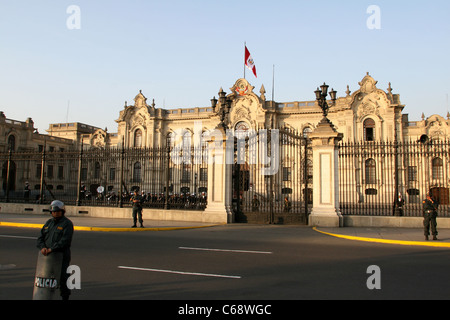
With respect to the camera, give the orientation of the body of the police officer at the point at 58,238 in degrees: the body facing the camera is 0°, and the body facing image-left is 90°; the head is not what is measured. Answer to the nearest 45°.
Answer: approximately 45°

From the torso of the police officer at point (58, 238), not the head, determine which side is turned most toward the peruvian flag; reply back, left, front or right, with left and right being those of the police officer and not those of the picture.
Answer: back

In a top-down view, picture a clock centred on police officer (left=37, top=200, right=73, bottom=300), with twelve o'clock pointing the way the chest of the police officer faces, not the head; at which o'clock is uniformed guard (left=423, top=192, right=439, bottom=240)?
The uniformed guard is roughly at 7 o'clock from the police officer.

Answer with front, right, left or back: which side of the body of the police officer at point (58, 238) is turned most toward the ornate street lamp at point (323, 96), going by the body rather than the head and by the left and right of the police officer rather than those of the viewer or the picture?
back

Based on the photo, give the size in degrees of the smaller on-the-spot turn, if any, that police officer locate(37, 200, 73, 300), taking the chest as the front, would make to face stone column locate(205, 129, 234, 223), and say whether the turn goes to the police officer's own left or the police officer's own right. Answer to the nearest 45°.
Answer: approximately 180°
